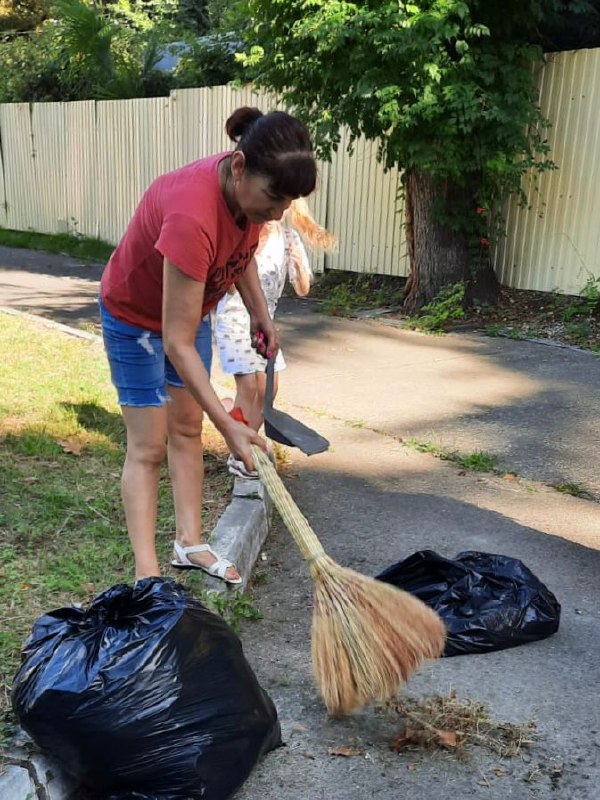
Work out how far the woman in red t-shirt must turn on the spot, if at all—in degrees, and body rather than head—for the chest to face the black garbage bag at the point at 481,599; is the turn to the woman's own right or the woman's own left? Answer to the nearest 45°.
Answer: approximately 45° to the woman's own left

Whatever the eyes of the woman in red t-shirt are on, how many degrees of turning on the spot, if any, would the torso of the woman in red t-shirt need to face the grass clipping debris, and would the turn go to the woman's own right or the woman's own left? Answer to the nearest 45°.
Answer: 0° — they already face it

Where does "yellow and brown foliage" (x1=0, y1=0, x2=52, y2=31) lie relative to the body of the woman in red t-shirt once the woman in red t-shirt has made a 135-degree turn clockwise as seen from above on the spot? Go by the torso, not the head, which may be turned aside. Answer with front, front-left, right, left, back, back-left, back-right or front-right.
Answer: right

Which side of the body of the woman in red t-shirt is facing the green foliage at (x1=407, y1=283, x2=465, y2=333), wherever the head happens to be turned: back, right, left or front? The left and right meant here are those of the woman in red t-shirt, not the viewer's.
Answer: left

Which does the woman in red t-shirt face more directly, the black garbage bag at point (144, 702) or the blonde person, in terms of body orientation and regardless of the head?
the black garbage bag

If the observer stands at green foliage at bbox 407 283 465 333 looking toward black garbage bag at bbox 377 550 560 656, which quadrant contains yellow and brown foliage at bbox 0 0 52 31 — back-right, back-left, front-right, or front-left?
back-right

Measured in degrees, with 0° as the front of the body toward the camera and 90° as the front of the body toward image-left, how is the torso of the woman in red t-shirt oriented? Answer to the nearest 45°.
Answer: approximately 315°
